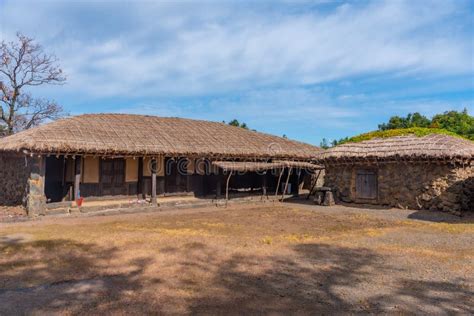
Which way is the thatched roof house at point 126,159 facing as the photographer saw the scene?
facing the viewer and to the right of the viewer

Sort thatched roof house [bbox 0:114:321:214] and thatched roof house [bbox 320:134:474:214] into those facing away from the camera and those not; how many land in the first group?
0

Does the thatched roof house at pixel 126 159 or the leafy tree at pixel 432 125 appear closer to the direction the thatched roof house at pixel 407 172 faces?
the thatched roof house

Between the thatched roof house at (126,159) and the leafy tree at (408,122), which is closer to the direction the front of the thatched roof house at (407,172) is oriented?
the thatched roof house

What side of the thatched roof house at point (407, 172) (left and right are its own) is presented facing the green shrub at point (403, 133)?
back

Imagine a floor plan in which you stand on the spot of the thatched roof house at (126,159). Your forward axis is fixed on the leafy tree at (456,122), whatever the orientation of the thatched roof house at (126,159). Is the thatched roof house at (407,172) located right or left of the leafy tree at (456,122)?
right

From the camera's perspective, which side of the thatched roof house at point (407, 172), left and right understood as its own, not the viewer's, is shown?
front

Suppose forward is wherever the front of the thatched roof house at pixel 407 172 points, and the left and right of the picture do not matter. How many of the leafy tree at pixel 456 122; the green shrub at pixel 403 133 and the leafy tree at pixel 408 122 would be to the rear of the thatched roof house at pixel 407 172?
3

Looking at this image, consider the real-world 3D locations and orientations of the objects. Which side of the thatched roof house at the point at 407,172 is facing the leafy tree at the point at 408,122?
back

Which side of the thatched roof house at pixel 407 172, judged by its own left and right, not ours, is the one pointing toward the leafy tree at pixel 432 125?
back

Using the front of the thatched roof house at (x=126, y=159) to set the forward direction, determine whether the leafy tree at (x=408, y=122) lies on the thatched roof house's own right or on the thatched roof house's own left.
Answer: on the thatched roof house's own left
